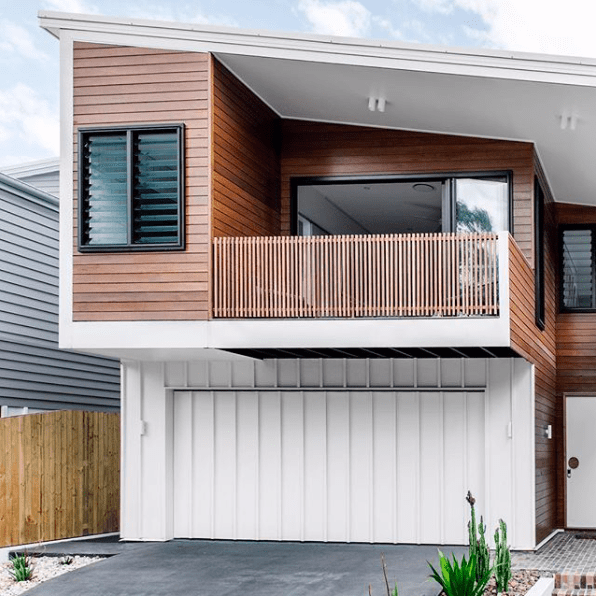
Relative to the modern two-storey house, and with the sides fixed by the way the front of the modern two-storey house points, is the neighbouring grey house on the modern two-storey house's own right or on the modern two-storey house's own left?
on the modern two-storey house's own right

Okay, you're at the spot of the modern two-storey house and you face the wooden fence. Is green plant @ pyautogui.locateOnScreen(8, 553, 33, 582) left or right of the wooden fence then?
left

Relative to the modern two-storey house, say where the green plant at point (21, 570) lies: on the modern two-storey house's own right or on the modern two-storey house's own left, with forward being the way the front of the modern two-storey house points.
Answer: on the modern two-storey house's own right

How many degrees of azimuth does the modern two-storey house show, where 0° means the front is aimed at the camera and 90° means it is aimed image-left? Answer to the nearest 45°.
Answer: approximately 0°

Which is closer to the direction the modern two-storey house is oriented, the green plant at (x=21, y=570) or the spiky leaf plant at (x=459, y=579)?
the spiky leaf plant

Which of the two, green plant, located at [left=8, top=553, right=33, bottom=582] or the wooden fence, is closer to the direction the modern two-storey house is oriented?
the green plant
